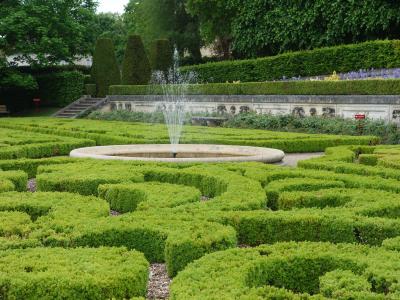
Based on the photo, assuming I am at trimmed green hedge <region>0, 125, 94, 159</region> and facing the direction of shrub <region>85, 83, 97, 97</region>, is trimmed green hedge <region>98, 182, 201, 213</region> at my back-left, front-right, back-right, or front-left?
back-right

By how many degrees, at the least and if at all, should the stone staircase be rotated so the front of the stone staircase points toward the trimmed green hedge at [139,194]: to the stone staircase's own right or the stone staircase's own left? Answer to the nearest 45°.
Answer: approximately 45° to the stone staircase's own left

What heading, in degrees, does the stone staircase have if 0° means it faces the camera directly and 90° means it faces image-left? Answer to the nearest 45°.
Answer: approximately 45°

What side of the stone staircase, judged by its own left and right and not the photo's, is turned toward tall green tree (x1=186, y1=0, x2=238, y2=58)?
back

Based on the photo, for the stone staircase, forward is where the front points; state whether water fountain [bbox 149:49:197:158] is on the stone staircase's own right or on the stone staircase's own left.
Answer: on the stone staircase's own left
